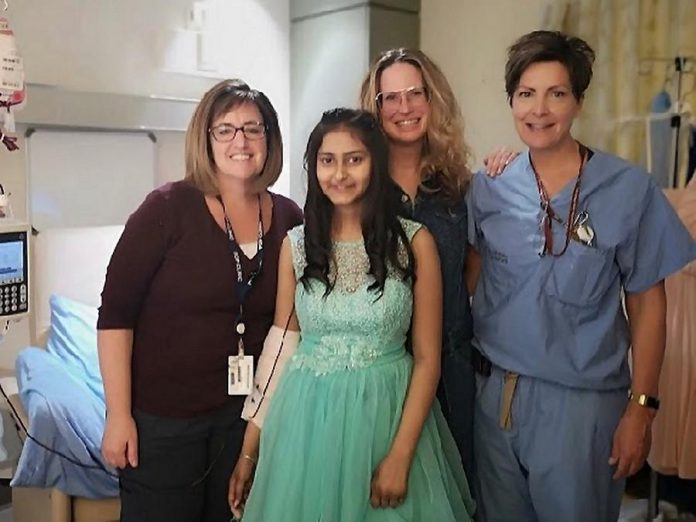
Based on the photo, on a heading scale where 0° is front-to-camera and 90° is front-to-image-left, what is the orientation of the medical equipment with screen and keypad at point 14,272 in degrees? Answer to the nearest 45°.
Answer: approximately 0°

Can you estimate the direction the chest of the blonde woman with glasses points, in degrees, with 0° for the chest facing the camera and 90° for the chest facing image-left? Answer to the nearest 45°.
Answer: approximately 0°

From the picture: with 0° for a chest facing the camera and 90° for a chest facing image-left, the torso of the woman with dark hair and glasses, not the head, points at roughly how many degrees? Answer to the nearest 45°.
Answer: approximately 315°

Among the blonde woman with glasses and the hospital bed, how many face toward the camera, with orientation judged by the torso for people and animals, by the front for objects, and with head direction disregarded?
2

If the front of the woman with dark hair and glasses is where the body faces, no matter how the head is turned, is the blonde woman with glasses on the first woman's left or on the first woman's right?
on the first woman's left

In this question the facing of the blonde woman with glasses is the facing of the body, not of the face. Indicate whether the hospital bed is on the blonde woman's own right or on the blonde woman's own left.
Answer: on the blonde woman's own right

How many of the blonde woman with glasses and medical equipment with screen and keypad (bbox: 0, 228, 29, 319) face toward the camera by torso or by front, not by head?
2

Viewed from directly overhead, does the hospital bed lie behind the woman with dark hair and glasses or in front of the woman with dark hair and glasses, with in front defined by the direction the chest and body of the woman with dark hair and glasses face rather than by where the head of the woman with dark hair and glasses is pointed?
behind
